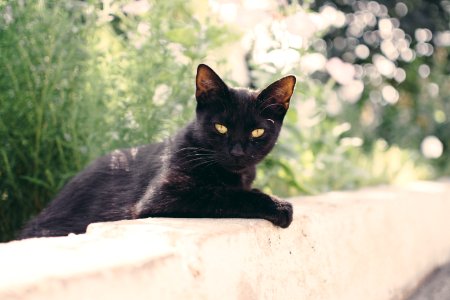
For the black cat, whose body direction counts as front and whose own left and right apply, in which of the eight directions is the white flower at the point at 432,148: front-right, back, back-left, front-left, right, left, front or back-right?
front-left

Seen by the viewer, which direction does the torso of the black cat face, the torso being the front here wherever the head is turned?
to the viewer's right

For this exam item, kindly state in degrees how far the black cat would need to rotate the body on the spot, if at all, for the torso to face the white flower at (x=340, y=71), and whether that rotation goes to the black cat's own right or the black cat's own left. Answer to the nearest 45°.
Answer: approximately 45° to the black cat's own left
